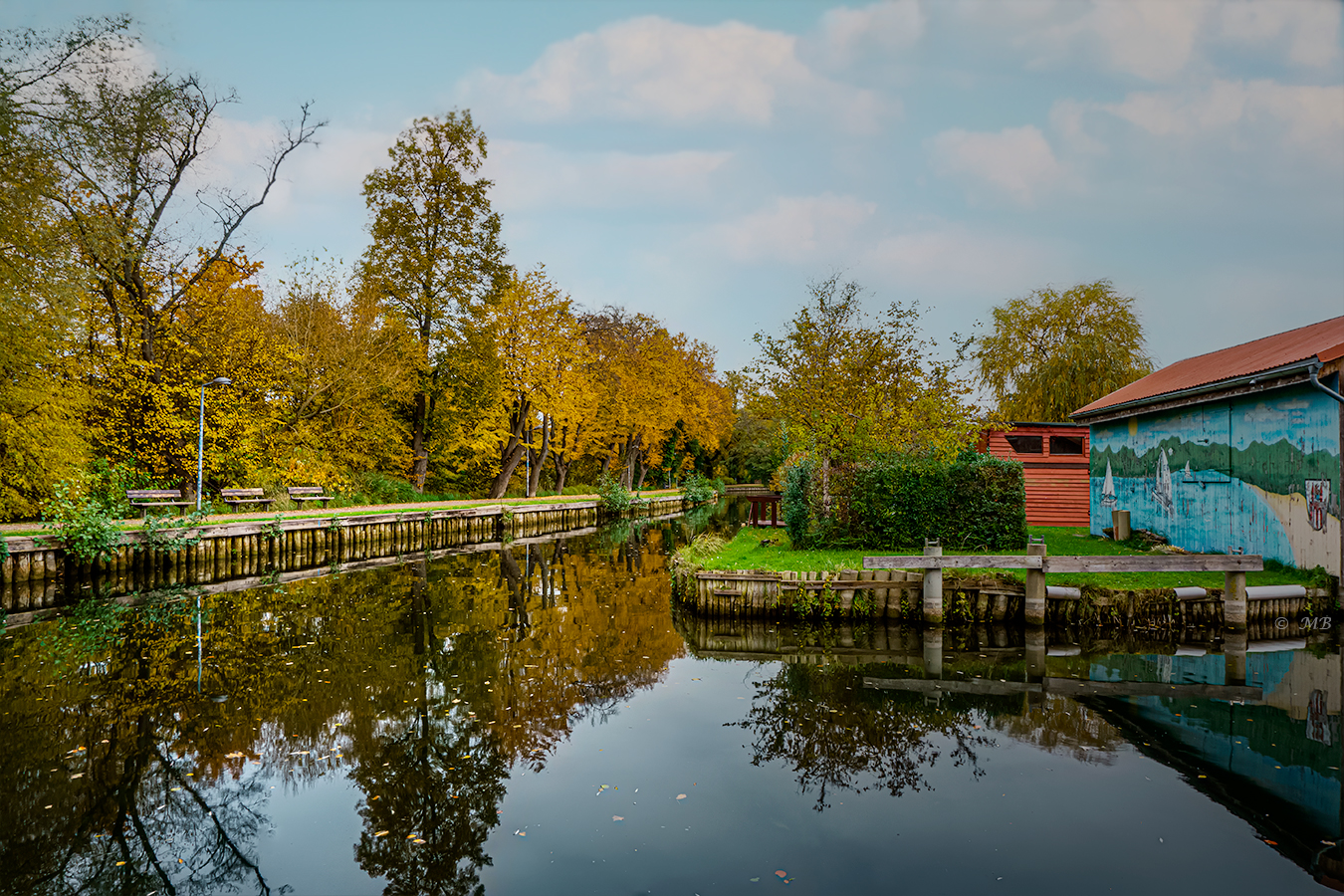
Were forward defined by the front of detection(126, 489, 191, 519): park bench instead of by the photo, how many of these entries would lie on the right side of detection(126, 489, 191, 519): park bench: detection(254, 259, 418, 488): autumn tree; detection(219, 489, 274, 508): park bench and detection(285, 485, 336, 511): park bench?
0

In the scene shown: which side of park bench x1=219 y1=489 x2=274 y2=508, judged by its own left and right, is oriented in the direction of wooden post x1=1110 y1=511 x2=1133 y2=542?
front

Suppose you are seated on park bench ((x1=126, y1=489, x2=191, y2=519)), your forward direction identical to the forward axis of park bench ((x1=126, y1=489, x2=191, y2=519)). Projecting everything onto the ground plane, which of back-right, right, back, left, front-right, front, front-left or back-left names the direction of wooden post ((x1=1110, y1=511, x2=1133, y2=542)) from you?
front

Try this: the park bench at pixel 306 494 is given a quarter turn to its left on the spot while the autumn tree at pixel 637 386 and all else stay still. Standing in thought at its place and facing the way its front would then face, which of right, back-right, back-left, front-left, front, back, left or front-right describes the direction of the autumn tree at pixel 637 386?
front

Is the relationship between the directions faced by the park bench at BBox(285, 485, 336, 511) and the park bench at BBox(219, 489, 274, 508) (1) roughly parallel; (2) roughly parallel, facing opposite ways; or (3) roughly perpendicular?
roughly parallel

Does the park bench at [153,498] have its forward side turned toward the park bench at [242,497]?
no

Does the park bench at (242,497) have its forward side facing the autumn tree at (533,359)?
no

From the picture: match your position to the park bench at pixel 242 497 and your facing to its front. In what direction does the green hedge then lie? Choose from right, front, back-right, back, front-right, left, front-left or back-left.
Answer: front

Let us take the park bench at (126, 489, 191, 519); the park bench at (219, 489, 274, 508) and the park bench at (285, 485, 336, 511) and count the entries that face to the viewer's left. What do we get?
0

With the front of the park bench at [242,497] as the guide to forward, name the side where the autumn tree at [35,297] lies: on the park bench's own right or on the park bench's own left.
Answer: on the park bench's own right

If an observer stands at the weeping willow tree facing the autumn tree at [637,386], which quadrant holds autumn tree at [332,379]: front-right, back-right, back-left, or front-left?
front-left

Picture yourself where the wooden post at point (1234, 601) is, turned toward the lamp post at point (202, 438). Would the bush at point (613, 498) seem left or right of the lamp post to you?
right

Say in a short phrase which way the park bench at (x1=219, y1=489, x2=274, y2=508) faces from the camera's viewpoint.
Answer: facing the viewer and to the right of the viewer

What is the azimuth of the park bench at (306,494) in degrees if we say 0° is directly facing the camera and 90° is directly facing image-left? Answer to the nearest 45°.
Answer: approximately 315°

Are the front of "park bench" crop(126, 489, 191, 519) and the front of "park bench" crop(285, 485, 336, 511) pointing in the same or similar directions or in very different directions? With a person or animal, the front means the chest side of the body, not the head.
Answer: same or similar directions

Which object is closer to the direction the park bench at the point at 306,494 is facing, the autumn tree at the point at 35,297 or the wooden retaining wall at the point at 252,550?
the wooden retaining wall

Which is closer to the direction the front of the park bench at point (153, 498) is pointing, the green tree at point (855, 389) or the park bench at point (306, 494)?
the green tree

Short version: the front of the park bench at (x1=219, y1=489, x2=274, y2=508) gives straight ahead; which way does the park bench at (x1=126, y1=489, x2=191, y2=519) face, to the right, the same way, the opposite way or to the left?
the same way
